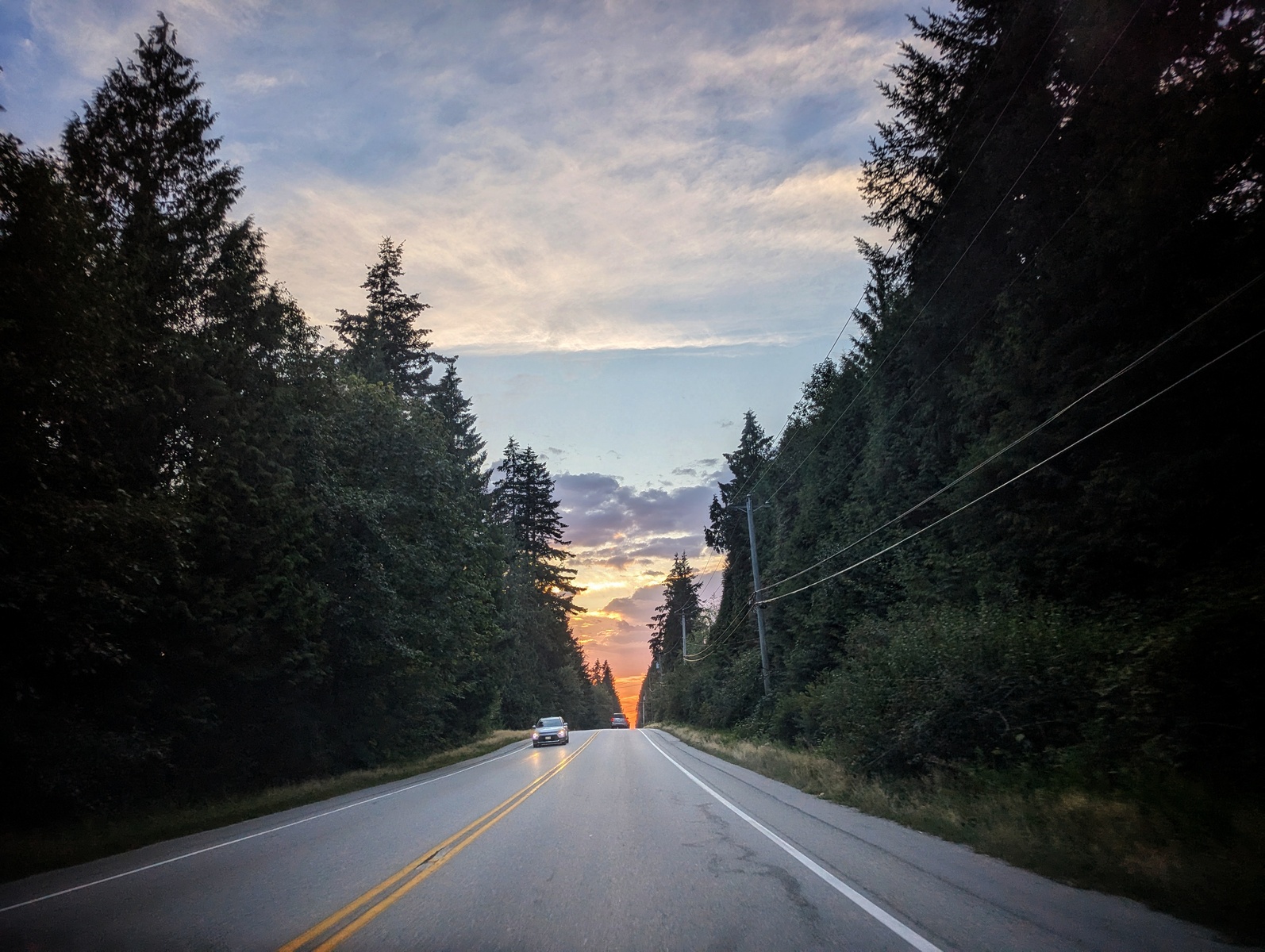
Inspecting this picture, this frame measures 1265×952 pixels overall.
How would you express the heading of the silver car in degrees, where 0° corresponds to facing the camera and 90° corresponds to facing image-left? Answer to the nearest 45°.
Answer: approximately 0°

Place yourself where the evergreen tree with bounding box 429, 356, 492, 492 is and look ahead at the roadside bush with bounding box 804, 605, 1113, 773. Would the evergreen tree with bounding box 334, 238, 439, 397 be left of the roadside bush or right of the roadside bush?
right

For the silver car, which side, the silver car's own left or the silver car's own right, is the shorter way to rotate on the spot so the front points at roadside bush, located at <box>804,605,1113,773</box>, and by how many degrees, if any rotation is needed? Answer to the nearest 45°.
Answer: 0° — it already faces it
